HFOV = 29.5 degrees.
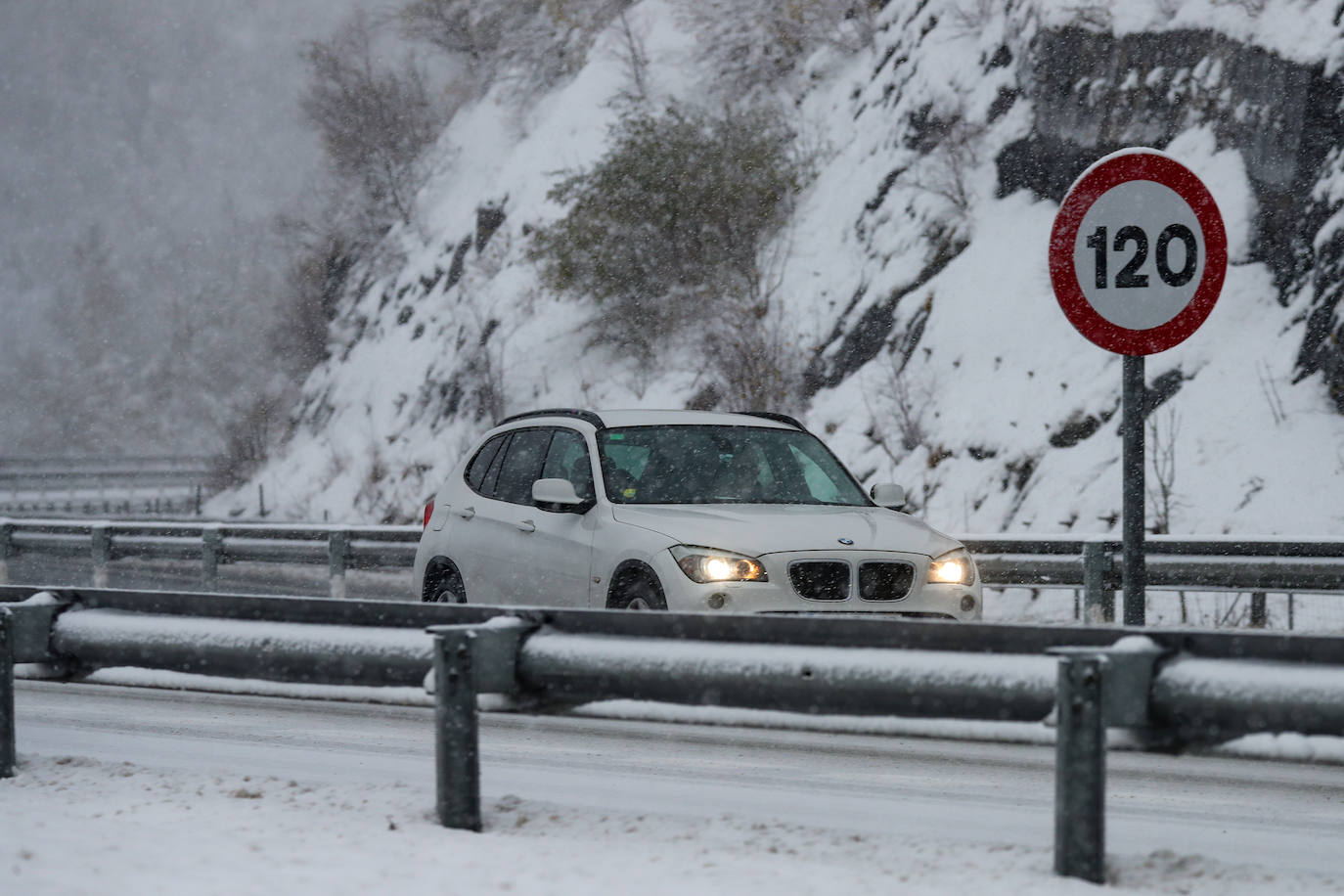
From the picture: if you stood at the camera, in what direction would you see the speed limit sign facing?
facing the viewer and to the right of the viewer

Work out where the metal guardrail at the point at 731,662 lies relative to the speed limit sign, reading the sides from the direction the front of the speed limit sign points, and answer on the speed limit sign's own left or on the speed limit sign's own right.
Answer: on the speed limit sign's own right

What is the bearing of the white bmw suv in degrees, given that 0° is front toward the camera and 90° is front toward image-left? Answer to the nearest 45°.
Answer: approximately 315°

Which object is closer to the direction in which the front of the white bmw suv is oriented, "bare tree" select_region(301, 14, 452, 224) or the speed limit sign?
the speed limit sign

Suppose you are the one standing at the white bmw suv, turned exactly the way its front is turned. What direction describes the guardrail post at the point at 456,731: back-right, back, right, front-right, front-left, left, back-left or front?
front-right

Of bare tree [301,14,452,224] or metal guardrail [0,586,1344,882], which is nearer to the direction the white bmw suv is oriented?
the metal guardrail

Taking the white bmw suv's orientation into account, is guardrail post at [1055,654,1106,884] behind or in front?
in front

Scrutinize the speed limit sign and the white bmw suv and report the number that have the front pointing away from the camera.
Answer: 0

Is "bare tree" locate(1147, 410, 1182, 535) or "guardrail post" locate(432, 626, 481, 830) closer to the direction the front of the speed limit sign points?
the guardrail post

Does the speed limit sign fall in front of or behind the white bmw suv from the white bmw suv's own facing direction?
in front

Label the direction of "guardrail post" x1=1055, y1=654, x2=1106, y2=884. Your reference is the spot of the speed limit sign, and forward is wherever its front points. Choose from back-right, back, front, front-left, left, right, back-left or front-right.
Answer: front-right
